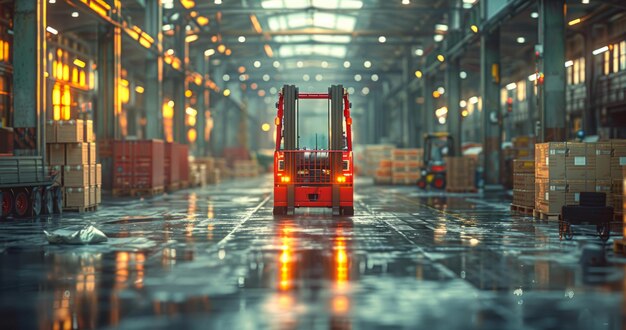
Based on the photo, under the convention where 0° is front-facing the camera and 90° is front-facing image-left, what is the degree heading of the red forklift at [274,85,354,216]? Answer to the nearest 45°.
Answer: approximately 0°

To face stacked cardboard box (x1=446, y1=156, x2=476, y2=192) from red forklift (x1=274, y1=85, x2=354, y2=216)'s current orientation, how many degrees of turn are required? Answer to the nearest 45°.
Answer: approximately 135° to its left

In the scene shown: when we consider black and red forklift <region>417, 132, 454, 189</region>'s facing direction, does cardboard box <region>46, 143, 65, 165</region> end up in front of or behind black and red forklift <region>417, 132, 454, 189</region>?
in front

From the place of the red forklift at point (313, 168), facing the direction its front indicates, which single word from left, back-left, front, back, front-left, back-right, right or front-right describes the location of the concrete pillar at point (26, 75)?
right

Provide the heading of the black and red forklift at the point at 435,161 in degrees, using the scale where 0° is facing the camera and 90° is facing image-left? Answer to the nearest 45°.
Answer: approximately 45°
